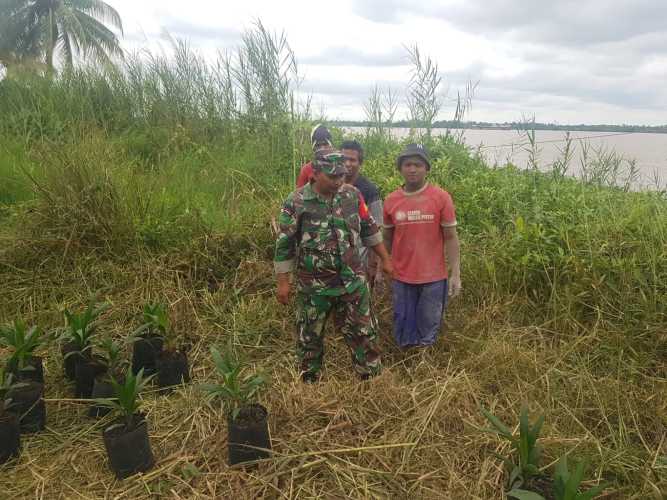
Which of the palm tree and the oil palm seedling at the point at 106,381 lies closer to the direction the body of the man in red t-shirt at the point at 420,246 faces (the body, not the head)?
the oil palm seedling

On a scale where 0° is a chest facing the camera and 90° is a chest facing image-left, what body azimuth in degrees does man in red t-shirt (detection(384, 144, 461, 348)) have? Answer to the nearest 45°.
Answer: approximately 0°

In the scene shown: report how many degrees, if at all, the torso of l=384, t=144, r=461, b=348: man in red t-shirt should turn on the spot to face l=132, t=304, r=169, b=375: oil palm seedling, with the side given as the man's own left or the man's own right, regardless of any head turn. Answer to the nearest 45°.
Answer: approximately 90° to the man's own right

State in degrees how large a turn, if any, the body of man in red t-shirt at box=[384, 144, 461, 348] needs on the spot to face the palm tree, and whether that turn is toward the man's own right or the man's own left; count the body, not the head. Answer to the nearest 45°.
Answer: approximately 135° to the man's own right

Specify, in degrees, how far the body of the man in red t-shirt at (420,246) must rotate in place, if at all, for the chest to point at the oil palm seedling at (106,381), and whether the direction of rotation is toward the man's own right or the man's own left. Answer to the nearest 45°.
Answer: approximately 45° to the man's own right

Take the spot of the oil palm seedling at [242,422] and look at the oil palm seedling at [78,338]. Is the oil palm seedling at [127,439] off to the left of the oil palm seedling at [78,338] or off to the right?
left

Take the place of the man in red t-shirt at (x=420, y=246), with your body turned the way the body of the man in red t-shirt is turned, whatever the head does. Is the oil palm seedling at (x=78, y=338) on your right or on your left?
on your right

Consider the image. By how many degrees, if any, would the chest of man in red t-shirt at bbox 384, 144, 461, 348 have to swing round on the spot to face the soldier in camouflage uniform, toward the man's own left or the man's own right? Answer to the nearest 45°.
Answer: approximately 45° to the man's own right

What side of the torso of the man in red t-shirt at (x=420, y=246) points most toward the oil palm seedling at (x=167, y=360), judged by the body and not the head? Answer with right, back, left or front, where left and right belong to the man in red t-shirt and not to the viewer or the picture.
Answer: right

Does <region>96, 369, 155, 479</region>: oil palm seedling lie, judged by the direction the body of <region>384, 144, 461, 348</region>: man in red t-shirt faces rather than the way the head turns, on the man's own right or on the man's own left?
on the man's own right
